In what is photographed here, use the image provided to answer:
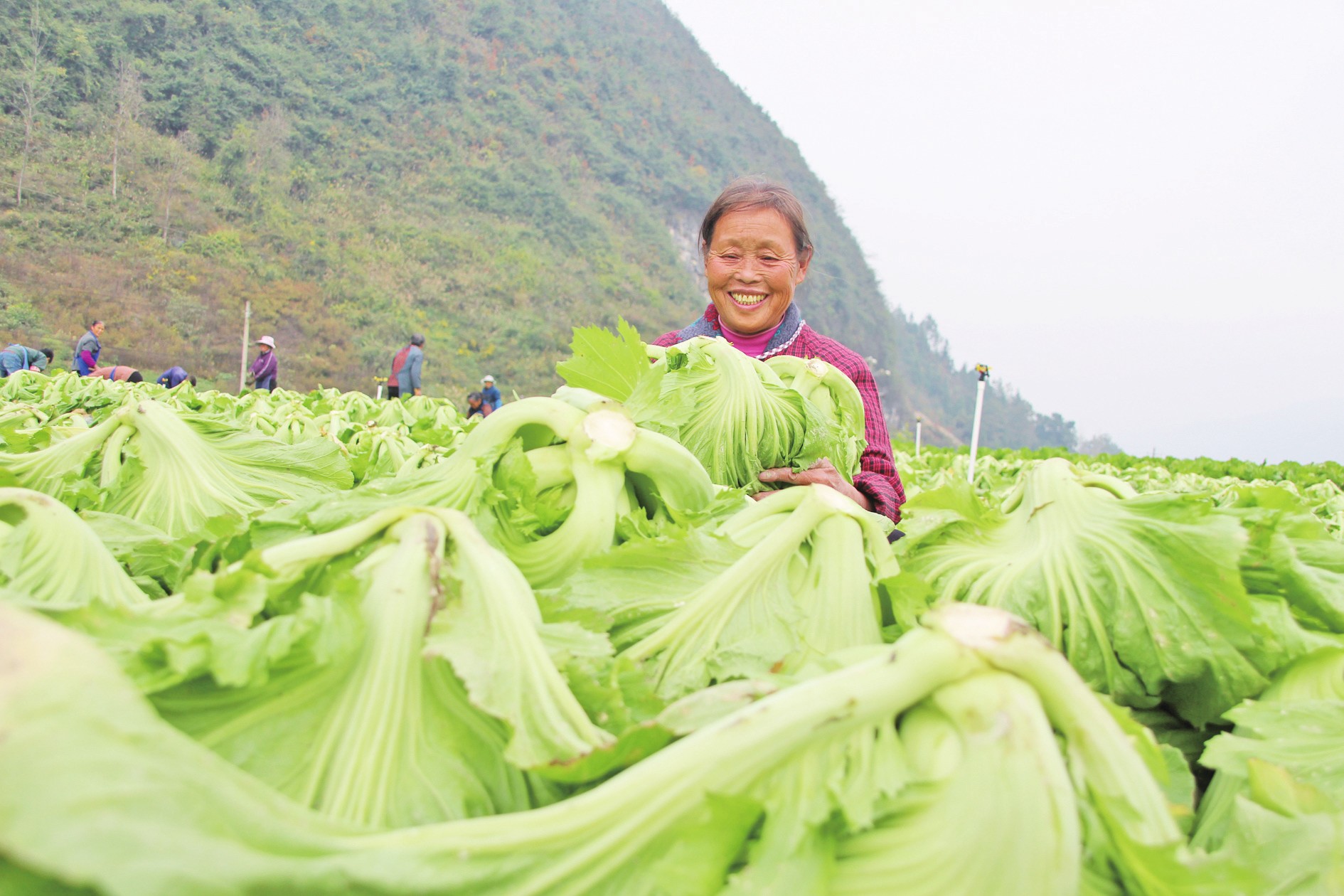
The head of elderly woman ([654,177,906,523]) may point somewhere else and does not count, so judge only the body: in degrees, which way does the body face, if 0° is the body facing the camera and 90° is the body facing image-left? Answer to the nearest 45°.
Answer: approximately 0°

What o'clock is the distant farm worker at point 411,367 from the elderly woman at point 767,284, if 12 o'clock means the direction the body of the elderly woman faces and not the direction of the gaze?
The distant farm worker is roughly at 5 o'clock from the elderly woman.

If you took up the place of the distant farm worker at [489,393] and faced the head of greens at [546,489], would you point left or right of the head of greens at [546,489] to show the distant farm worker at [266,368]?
right

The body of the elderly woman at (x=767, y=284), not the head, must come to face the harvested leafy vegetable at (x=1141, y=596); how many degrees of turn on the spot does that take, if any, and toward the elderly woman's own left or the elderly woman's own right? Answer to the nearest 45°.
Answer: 0° — they already face it

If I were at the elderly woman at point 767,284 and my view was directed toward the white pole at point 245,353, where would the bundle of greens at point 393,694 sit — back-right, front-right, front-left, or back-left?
back-left

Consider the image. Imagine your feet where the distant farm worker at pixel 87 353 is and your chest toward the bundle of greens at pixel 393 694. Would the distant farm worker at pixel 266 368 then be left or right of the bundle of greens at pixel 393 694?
left

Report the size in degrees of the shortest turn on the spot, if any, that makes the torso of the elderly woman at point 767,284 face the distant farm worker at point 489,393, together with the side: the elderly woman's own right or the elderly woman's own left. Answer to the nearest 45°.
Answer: approximately 135° to the elderly woman's own right

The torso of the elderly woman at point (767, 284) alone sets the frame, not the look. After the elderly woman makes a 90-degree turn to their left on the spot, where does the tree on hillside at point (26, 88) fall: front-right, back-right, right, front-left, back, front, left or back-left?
back-left
